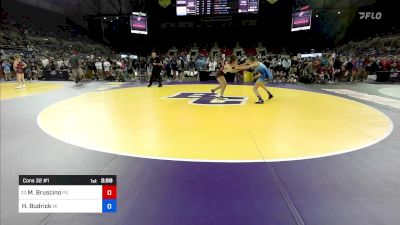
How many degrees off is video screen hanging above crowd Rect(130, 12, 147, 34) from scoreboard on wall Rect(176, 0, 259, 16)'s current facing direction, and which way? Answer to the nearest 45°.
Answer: approximately 135° to its right

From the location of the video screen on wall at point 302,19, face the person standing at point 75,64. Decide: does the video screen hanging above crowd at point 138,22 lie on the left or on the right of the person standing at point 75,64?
right

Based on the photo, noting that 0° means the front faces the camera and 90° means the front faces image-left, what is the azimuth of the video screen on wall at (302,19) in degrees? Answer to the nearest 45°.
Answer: approximately 45°

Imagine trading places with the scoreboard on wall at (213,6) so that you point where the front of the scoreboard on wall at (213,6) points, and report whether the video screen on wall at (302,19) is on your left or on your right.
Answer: on your left

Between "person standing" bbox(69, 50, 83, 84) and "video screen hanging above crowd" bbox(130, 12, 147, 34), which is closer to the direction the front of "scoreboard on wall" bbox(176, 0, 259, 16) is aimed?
the person standing
